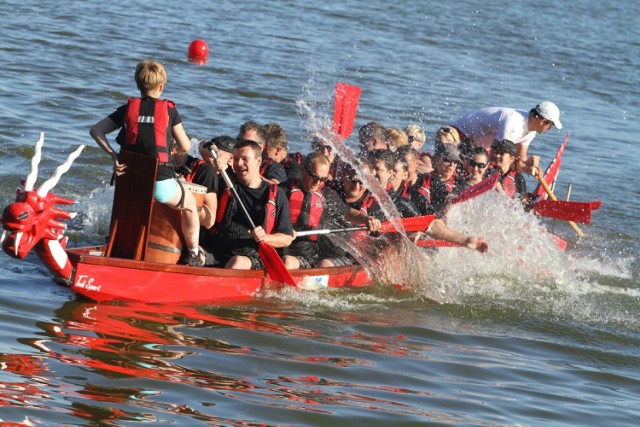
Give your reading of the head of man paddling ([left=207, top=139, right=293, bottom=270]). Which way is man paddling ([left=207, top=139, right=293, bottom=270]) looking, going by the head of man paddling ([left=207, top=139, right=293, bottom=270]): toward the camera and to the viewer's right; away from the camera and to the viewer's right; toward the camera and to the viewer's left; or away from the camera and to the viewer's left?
toward the camera and to the viewer's left

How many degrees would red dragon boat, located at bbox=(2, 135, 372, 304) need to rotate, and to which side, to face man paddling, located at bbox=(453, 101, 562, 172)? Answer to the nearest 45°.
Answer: approximately 180°

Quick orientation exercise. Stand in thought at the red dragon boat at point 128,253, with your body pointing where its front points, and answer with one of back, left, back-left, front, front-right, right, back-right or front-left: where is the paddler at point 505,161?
back

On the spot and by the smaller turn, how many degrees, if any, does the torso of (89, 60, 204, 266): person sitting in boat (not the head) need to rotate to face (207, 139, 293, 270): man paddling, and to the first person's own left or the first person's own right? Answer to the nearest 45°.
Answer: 0° — they already face them

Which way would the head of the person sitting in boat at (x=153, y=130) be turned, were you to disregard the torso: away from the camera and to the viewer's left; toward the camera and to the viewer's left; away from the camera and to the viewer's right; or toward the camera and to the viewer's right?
away from the camera and to the viewer's right

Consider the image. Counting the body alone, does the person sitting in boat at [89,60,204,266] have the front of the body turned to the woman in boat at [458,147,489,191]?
yes

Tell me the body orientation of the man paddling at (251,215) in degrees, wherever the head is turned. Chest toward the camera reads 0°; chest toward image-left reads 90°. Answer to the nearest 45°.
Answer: approximately 45°

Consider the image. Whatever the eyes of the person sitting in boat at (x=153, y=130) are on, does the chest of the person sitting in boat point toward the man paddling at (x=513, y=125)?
yes

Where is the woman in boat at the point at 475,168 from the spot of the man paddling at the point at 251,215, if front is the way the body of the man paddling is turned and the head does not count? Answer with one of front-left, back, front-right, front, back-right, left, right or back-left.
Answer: back

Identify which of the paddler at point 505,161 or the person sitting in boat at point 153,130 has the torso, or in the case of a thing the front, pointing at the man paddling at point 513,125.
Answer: the person sitting in boat

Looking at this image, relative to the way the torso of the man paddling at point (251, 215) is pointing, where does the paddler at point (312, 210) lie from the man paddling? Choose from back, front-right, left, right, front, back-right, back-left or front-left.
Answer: back

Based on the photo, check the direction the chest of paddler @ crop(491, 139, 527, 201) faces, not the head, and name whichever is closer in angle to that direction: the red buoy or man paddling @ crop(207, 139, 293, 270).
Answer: the man paddling

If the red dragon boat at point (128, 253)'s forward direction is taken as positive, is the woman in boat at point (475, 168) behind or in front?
behind

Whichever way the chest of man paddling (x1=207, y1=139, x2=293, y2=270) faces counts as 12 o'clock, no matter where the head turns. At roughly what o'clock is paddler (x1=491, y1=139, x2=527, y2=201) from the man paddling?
The paddler is roughly at 6 o'clock from the man paddling.

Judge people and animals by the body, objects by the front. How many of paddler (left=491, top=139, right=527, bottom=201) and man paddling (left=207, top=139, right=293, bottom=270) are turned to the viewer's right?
0

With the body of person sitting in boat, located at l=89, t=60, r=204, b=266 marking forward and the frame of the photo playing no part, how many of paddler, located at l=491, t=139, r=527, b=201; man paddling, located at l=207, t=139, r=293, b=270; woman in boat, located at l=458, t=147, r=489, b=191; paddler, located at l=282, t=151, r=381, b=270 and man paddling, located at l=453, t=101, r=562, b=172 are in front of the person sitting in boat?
5

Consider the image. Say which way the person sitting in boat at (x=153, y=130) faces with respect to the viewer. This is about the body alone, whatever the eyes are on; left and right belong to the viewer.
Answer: facing away from the viewer and to the right of the viewer
